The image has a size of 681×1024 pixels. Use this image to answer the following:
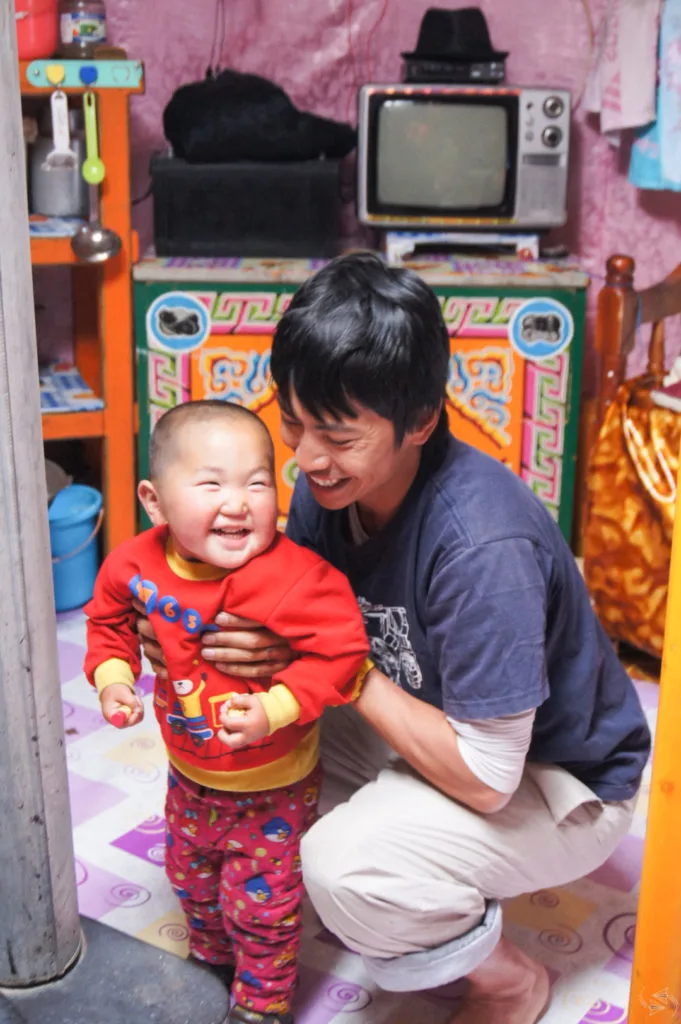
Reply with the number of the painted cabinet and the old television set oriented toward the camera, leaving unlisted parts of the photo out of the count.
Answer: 2

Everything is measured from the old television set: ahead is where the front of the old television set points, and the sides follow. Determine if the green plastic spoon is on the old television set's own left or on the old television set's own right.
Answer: on the old television set's own right

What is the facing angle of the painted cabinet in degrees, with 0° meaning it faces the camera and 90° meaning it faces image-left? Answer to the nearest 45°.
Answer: approximately 0°

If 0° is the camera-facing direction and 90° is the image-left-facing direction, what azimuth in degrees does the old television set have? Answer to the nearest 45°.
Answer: approximately 0°

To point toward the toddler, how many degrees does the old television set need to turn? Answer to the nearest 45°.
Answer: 0° — it already faces them

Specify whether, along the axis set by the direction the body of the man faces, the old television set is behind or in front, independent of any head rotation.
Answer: behind

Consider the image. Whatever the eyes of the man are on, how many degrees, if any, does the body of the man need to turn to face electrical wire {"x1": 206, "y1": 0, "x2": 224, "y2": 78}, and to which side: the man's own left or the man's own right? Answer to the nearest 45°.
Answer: approximately 135° to the man's own right

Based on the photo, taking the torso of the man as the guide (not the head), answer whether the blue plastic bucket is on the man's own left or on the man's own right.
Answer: on the man's own right
